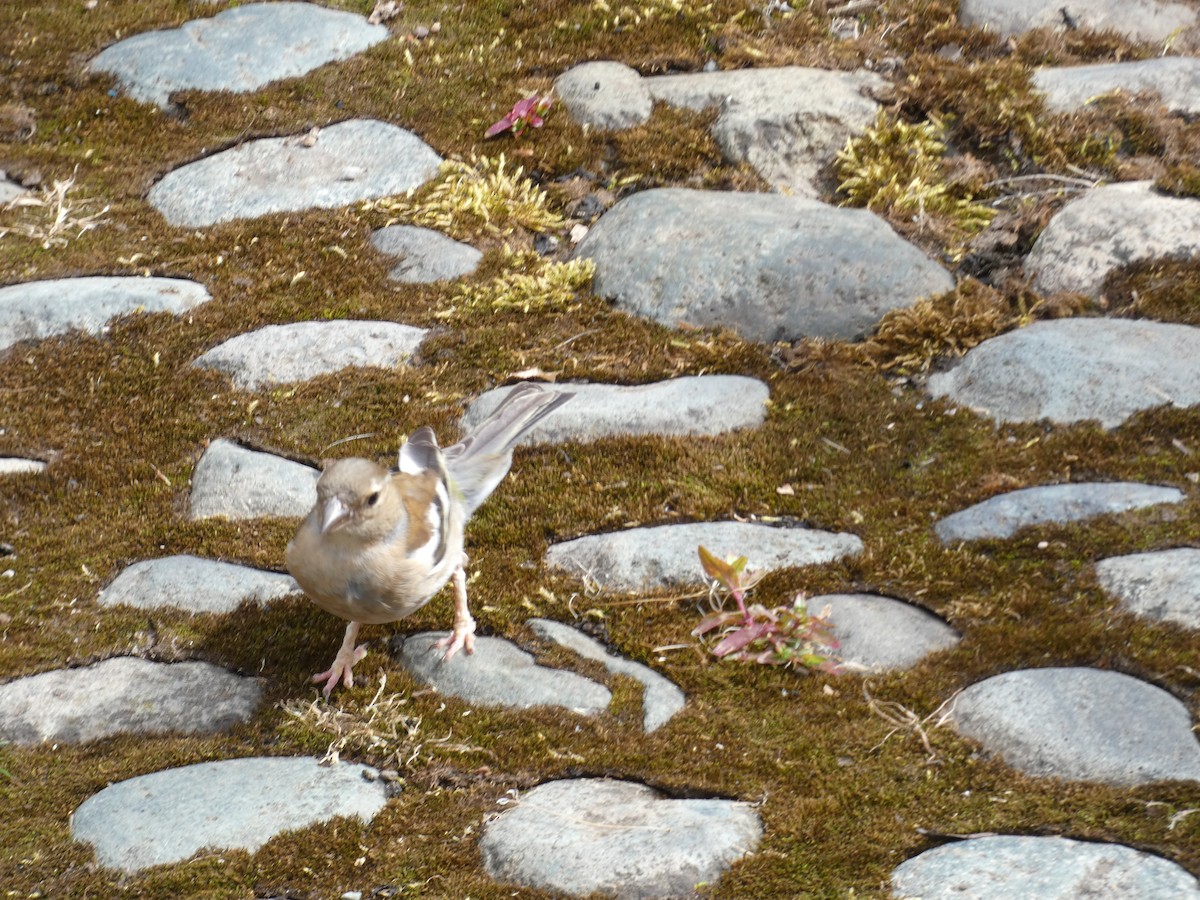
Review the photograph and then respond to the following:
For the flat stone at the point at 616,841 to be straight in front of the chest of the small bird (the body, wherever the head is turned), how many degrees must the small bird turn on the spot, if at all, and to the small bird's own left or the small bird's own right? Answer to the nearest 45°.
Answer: approximately 90° to the small bird's own left

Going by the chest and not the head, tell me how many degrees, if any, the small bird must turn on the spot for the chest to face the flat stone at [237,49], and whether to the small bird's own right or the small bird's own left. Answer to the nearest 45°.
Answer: approximately 135° to the small bird's own right

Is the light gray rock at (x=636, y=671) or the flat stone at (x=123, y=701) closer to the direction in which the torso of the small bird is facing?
the flat stone

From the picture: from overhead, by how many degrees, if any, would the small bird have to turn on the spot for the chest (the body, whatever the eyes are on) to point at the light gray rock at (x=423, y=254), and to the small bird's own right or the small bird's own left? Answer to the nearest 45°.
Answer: approximately 135° to the small bird's own right

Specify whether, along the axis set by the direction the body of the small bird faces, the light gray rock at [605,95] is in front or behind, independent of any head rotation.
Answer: behind

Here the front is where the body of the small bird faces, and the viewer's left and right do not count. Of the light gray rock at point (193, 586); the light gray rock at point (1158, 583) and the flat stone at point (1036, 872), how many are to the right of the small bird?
1

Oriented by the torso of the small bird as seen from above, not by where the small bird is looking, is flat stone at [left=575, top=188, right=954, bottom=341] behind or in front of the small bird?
behind

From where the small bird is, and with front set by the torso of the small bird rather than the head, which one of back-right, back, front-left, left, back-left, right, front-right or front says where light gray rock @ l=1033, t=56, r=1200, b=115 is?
back

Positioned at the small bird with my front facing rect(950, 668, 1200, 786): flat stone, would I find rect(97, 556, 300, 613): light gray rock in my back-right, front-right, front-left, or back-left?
back-left

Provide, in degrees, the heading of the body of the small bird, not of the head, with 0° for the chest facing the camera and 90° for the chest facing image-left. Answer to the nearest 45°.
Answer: approximately 45°

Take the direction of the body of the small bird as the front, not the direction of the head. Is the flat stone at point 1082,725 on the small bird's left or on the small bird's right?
on the small bird's left

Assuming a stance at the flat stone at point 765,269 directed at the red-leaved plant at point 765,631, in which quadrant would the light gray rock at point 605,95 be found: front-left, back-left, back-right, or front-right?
back-right
